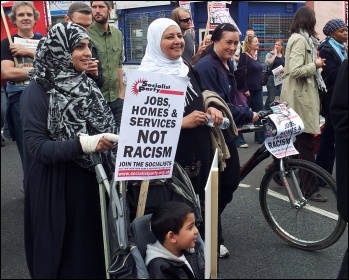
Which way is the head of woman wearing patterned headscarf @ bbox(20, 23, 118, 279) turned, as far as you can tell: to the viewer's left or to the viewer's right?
to the viewer's right

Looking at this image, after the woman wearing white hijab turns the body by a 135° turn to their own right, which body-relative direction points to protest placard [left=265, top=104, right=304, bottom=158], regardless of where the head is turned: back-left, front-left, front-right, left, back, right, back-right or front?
back-right

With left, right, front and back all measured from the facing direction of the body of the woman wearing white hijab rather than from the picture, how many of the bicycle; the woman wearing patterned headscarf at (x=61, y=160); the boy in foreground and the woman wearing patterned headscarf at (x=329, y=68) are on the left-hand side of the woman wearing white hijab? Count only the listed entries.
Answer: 2

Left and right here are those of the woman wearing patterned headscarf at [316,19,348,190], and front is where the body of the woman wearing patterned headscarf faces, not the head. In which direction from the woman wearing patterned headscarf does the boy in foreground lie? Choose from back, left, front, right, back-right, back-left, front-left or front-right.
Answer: front-right

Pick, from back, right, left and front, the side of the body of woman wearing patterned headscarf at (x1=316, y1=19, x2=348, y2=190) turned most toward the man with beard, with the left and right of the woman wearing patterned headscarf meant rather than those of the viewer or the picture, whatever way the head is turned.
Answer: right

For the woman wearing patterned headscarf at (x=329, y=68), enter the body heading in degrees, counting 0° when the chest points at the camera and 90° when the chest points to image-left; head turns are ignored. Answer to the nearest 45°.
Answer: approximately 315°

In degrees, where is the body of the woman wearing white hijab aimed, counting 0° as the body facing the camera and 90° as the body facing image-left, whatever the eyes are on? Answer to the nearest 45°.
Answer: approximately 315°

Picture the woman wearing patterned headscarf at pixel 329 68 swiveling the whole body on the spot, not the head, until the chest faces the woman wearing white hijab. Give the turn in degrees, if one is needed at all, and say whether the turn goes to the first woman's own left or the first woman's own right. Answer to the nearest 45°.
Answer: approximately 45° to the first woman's own right

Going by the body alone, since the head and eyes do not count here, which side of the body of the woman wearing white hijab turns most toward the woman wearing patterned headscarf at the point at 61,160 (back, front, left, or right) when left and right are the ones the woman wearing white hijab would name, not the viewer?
right

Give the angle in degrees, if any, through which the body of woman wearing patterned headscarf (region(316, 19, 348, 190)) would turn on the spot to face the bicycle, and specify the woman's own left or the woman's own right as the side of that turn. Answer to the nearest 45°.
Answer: approximately 45° to the woman's own right
